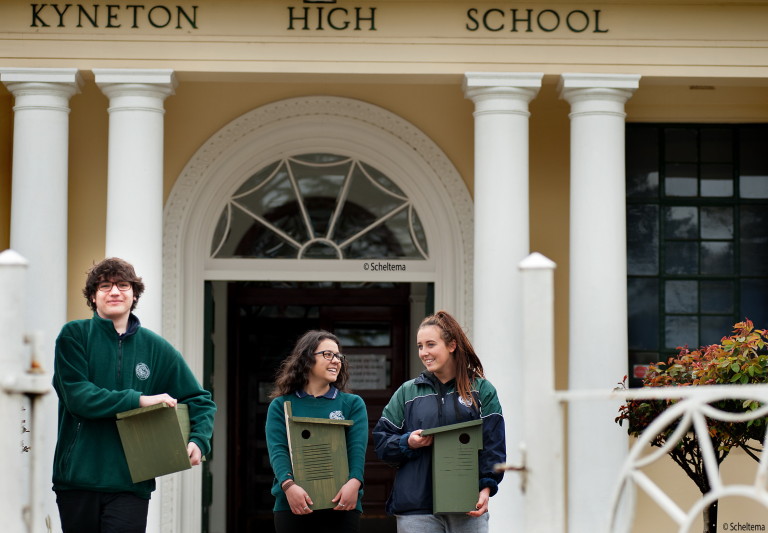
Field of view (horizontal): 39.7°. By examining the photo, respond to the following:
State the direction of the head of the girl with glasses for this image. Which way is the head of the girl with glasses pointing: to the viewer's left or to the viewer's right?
to the viewer's right

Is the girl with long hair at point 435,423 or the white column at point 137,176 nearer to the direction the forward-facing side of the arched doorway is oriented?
the girl with long hair

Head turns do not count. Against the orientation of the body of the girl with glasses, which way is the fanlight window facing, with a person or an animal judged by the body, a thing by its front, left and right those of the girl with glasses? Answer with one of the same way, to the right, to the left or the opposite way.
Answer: the same way

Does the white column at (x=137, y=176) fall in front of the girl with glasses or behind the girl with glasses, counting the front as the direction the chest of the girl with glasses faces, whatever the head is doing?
behind

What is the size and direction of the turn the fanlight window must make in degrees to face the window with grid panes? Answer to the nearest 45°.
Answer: approximately 90° to its left

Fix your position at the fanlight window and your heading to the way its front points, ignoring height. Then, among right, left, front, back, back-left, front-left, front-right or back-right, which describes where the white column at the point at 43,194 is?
front-right

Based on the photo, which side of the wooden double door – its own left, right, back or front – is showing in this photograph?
front

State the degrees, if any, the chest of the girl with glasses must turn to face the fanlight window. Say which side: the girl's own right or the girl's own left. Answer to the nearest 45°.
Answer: approximately 180°

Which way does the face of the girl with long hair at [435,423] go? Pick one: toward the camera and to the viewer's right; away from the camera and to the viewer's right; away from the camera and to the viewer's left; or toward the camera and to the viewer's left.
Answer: toward the camera and to the viewer's left

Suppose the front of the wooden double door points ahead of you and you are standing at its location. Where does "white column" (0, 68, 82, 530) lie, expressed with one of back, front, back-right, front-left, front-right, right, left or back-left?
front-right

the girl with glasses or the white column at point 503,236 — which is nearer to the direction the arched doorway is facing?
the girl with glasses

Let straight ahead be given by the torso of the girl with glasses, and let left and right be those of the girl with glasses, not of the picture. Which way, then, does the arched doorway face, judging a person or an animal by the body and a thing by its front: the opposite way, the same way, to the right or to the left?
the same way

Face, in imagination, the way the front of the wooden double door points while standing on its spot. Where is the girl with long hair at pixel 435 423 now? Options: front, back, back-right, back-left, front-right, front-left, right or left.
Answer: front

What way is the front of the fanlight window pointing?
toward the camera

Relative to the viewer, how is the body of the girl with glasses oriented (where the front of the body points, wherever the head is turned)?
toward the camera
